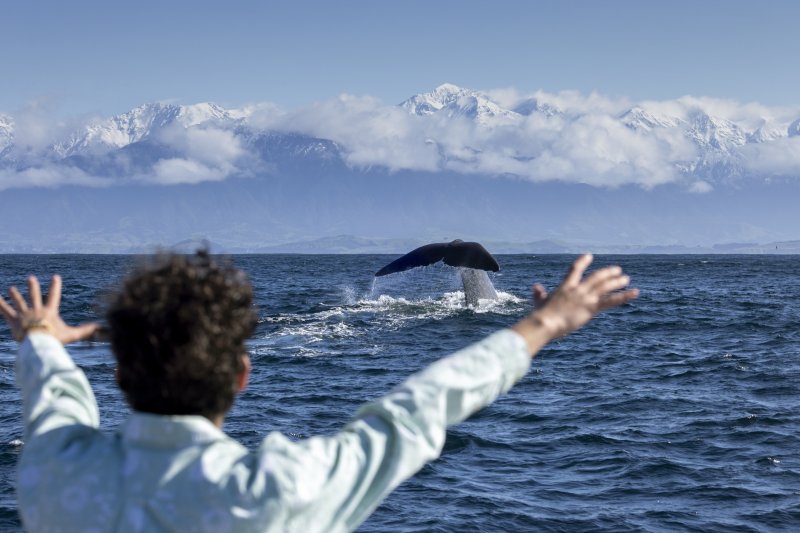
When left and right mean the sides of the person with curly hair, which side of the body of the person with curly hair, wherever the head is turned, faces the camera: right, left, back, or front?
back

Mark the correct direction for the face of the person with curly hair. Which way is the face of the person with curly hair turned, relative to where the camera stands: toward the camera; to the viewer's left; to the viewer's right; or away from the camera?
away from the camera
